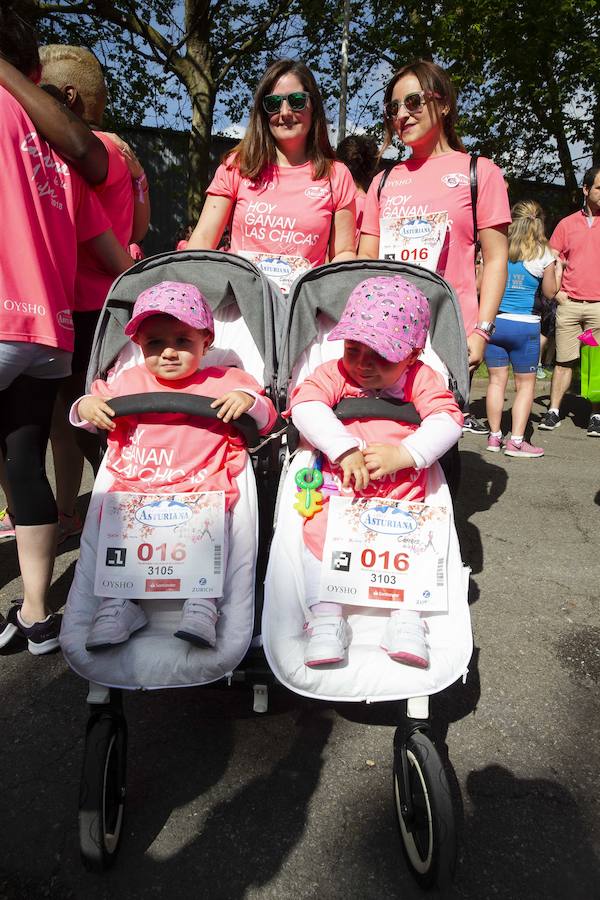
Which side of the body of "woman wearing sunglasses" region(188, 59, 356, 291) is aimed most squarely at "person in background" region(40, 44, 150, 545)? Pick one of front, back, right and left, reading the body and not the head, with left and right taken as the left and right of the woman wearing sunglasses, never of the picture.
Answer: right

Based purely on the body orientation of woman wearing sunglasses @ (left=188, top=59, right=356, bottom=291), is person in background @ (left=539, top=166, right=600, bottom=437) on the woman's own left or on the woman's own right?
on the woman's own left

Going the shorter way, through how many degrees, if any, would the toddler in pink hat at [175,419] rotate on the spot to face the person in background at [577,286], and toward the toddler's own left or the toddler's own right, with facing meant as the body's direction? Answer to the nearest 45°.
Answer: approximately 135° to the toddler's own left

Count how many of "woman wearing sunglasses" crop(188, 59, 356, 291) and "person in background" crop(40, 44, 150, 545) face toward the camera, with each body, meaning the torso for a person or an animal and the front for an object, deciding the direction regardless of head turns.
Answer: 1

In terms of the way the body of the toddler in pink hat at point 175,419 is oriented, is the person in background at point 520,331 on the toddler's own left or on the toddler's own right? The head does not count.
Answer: on the toddler's own left

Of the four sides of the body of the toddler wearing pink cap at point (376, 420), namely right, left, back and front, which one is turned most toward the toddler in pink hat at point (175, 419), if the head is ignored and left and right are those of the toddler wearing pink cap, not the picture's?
right

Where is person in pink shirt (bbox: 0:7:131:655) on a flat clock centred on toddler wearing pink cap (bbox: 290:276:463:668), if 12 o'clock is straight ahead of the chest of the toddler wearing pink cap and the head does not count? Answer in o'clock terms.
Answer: The person in pink shirt is roughly at 3 o'clock from the toddler wearing pink cap.
